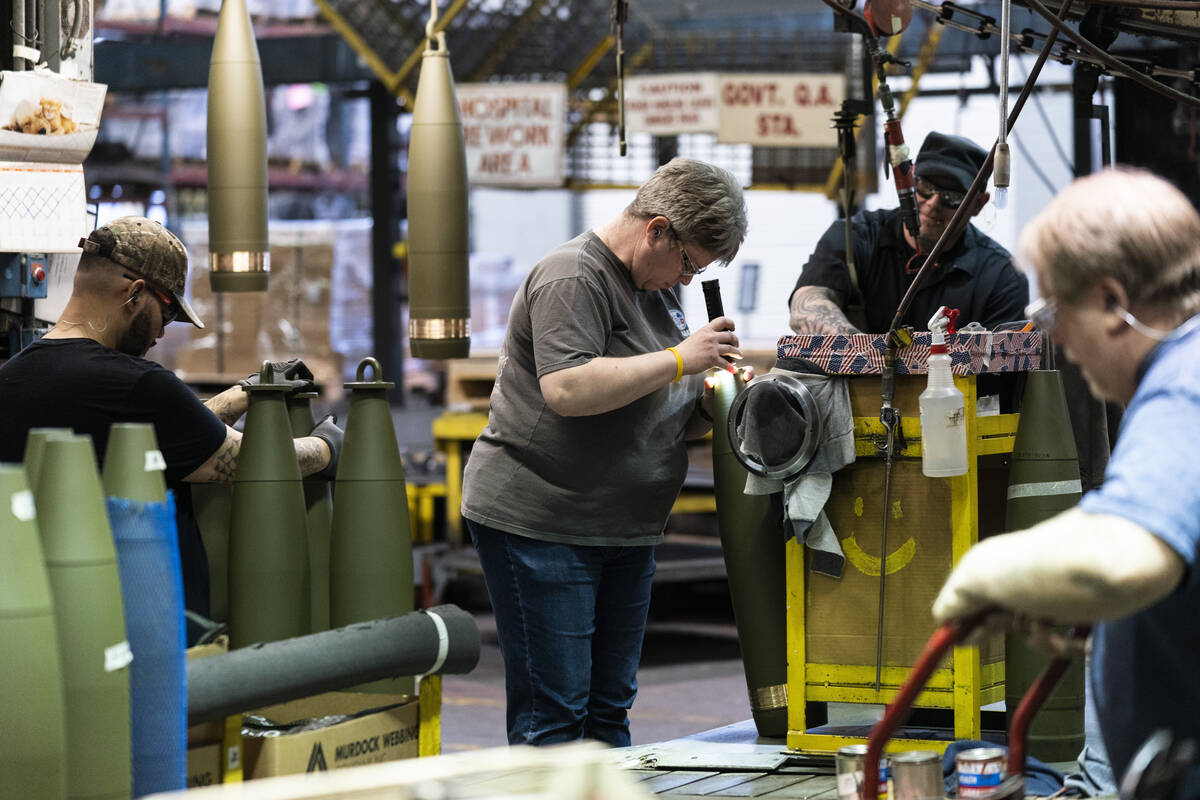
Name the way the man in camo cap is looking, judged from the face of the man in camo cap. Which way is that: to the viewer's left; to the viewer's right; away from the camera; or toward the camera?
to the viewer's right

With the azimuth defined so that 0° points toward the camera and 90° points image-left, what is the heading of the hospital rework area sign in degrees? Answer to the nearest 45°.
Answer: approximately 0°

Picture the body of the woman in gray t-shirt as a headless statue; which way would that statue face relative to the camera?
to the viewer's right

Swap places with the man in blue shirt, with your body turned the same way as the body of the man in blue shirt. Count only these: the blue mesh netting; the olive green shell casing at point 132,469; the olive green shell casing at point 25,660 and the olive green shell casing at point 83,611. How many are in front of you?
4

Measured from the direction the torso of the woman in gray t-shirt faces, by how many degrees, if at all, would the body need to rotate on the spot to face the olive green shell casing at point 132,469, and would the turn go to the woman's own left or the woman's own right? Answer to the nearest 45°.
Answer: approximately 135° to the woman's own right

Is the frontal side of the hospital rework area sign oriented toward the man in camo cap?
yes

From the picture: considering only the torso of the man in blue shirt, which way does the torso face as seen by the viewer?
to the viewer's left

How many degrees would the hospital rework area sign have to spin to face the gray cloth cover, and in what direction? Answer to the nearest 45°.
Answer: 0° — it already faces it

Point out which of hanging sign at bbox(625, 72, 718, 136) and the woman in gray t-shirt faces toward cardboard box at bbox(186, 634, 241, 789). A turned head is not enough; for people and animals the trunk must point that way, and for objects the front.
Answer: the hanging sign
